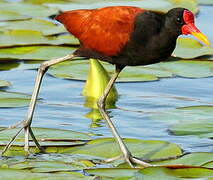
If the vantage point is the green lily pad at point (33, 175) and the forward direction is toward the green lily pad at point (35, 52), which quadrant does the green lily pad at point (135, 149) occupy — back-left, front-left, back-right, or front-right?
front-right

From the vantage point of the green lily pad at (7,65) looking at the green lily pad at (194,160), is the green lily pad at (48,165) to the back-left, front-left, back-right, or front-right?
front-right

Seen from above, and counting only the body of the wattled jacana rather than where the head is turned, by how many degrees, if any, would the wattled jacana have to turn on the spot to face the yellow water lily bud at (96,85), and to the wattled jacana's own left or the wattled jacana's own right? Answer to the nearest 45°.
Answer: approximately 90° to the wattled jacana's own left

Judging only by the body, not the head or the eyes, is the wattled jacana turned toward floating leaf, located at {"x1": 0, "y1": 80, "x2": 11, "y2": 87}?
no

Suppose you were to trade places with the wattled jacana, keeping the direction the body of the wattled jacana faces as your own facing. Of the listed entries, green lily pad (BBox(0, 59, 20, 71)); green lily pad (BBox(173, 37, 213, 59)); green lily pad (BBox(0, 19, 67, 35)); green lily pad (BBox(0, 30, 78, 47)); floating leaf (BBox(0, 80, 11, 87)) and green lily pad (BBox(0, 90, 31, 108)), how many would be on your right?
0

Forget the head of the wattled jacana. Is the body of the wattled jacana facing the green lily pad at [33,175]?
no

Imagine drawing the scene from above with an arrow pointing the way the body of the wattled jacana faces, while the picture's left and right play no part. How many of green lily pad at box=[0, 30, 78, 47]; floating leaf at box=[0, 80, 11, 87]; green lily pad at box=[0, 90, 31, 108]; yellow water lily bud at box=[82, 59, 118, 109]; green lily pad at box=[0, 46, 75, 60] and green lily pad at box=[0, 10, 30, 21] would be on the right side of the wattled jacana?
0

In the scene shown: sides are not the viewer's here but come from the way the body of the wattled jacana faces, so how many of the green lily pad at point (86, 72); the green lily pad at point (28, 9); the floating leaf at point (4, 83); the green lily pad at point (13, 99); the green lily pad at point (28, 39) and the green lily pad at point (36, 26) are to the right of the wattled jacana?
0

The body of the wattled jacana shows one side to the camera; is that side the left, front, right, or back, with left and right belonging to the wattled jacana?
right

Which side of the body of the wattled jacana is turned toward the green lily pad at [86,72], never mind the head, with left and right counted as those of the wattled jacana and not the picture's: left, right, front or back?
left

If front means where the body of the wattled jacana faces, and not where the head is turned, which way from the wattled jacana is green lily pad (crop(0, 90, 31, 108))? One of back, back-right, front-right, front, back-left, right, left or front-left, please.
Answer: back-left

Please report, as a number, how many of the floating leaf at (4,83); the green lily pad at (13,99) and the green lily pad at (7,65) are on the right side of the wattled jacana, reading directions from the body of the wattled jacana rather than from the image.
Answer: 0

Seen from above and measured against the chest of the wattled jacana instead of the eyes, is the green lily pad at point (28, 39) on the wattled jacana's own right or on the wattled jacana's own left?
on the wattled jacana's own left

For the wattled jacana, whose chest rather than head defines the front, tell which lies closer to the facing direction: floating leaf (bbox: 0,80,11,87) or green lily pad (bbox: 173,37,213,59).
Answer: the green lily pad

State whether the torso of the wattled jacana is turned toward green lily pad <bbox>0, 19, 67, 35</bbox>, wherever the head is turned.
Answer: no
